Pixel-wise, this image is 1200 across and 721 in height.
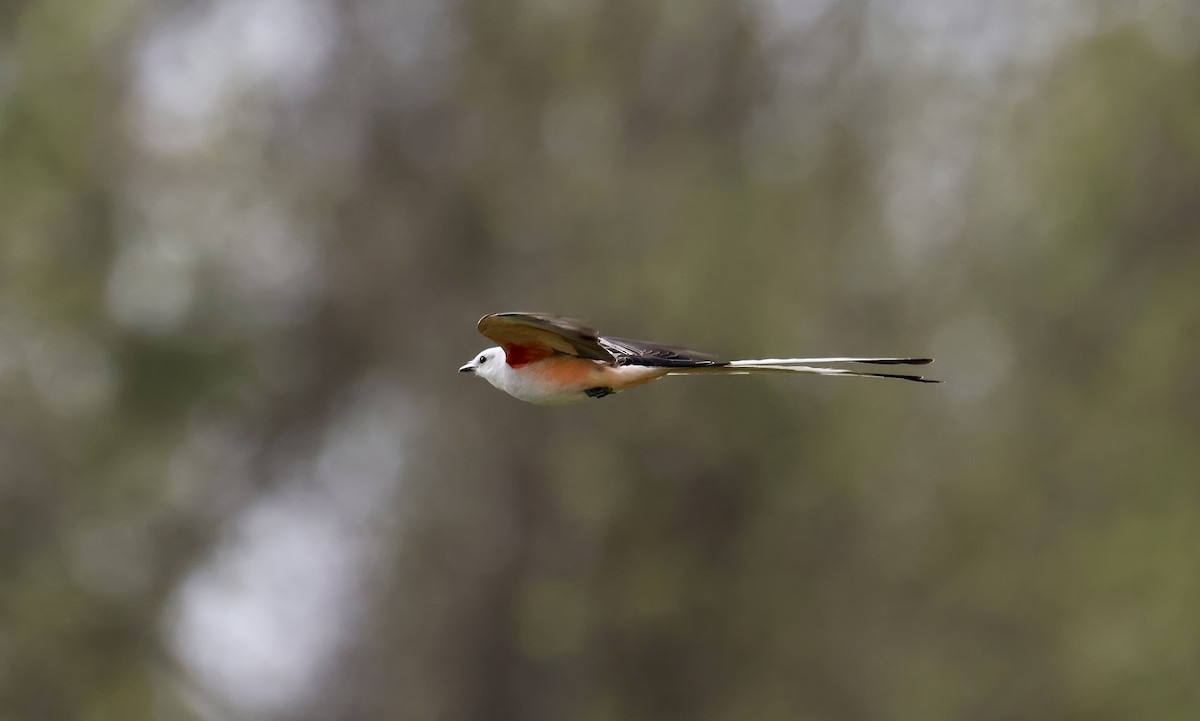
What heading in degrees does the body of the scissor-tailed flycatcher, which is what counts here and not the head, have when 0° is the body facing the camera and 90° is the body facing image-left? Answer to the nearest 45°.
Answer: approximately 90°
